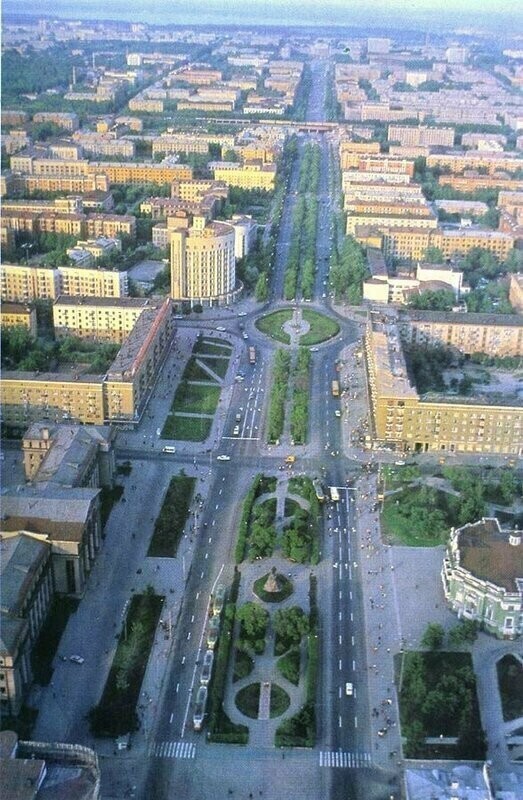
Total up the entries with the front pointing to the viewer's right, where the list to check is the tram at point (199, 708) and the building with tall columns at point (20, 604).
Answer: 1

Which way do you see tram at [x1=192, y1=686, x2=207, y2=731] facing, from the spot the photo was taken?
facing the viewer

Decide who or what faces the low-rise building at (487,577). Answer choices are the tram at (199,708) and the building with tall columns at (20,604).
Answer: the building with tall columns

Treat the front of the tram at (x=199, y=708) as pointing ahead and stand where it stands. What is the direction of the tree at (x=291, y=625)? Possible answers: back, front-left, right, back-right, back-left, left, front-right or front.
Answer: back-left

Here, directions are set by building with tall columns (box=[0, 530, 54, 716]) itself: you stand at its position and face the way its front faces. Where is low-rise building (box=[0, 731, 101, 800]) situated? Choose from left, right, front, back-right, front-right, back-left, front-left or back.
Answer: right

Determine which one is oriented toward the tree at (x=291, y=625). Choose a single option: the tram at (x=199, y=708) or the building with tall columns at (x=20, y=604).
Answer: the building with tall columns

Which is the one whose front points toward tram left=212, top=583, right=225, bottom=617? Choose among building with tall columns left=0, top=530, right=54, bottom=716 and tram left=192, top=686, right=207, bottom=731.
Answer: the building with tall columns

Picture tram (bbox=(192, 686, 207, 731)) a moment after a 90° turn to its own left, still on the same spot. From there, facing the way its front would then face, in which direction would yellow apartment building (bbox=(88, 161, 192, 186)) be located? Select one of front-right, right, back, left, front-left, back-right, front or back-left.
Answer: left

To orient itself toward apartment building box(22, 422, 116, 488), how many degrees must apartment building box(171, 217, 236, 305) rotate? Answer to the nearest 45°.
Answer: approximately 45° to its right

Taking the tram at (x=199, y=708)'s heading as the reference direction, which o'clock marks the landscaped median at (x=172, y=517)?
The landscaped median is roughly at 6 o'clock from the tram.

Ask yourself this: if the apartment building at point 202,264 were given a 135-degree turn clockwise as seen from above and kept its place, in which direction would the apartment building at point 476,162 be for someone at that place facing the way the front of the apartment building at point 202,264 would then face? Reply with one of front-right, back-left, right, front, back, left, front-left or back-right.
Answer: back-right

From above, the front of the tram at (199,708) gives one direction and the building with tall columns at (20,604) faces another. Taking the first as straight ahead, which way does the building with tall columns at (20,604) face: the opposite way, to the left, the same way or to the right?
to the left

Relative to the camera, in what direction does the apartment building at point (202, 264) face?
facing the viewer and to the right of the viewer

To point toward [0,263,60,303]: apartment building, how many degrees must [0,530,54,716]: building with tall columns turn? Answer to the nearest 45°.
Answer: approximately 90° to its left

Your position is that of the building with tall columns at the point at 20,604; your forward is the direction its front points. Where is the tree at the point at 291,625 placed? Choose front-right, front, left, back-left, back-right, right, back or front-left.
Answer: front

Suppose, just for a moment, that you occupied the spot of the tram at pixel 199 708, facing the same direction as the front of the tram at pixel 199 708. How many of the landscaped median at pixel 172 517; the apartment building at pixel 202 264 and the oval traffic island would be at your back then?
3

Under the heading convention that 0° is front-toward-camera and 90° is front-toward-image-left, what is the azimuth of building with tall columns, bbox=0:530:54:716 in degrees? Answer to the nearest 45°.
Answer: approximately 270°

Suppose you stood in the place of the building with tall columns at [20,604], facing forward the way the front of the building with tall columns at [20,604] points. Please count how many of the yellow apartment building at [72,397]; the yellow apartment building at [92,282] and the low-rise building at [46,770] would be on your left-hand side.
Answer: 2

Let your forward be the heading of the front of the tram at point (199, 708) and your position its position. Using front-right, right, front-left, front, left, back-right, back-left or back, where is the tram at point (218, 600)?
back
